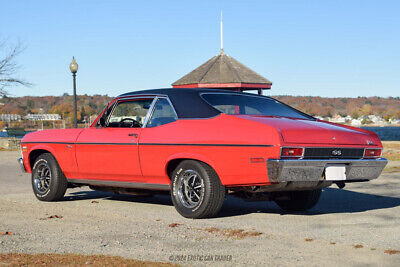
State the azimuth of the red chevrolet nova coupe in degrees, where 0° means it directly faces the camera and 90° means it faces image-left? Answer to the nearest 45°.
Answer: approximately 135°
